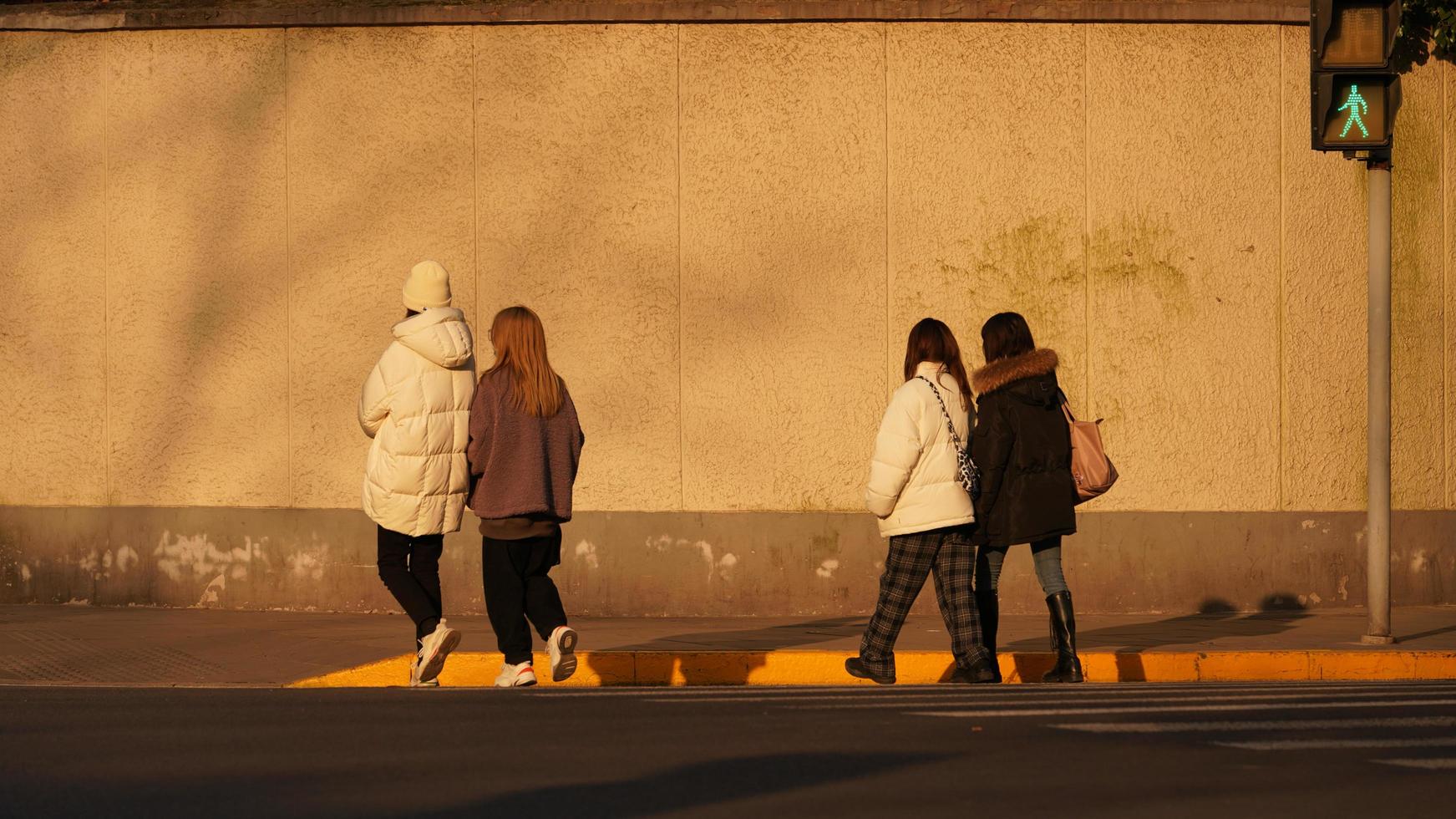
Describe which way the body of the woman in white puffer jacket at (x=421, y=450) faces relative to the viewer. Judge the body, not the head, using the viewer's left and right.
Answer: facing away from the viewer and to the left of the viewer

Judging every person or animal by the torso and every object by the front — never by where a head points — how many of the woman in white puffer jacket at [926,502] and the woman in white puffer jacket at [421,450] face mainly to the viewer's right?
0

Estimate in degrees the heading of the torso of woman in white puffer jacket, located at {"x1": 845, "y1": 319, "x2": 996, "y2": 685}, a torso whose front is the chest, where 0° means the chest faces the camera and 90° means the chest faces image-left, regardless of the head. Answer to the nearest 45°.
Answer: approximately 135°

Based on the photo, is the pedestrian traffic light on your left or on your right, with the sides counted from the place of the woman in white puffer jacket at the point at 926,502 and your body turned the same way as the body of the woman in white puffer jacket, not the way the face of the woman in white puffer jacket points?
on your right

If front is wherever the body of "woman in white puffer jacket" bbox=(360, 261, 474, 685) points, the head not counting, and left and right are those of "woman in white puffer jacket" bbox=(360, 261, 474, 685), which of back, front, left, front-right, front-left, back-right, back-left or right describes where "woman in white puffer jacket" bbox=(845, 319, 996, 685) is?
back-right

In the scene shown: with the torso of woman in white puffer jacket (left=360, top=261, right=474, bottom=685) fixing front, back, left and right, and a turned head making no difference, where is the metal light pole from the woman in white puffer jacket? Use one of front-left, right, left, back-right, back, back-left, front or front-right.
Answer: back-right

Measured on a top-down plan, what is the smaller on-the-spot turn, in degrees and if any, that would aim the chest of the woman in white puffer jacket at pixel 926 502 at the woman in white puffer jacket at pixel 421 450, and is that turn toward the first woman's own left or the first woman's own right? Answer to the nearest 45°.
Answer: approximately 45° to the first woman's own left

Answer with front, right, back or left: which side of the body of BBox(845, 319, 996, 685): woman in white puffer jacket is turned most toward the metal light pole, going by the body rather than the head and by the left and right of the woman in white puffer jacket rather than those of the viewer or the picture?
right

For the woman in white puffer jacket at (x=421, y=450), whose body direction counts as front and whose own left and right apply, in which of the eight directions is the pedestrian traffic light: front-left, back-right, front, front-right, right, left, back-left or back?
back-right
